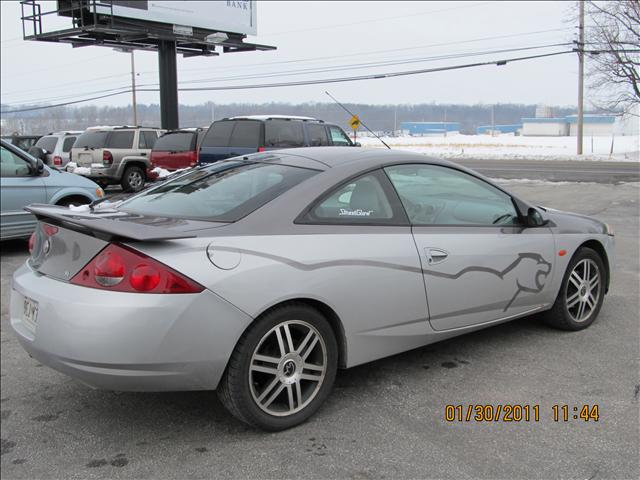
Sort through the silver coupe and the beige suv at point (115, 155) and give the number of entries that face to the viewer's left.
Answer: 0

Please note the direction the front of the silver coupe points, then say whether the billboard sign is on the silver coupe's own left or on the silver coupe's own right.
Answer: on the silver coupe's own left

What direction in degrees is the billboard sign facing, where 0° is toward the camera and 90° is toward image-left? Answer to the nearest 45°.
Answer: approximately 315°

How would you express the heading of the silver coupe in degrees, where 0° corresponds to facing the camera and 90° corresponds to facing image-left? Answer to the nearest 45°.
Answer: approximately 225°

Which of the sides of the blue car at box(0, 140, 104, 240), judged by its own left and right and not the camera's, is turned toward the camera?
right

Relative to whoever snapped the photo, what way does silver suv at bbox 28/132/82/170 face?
facing away from the viewer and to the right of the viewer

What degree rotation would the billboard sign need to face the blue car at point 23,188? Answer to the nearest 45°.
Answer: approximately 45° to its right

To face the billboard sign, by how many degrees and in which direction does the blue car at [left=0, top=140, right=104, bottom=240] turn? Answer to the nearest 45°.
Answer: approximately 90° to its left

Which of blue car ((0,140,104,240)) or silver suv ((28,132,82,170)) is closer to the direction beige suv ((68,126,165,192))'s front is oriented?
the silver suv

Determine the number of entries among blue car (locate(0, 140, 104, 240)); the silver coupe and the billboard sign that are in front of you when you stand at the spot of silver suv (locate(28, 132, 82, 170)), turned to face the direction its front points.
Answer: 1

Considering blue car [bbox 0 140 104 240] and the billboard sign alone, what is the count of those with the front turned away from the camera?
0

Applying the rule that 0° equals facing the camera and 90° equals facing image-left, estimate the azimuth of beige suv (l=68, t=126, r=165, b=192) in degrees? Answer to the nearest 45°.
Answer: approximately 225°

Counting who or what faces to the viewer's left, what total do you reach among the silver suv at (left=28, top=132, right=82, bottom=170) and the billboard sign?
0

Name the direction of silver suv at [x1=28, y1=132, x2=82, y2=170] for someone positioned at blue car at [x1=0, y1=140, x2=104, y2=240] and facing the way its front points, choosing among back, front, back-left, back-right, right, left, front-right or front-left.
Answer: left

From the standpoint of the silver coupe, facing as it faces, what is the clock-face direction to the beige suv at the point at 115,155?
The beige suv is roughly at 10 o'clock from the silver coupe.
